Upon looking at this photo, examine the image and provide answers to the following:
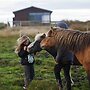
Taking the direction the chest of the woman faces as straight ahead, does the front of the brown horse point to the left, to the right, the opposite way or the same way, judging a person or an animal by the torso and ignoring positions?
the opposite way

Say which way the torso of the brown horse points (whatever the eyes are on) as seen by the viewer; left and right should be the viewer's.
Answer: facing to the left of the viewer

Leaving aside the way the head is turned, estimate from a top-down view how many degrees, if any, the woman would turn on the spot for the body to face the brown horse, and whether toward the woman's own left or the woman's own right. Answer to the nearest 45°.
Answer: approximately 45° to the woman's own right

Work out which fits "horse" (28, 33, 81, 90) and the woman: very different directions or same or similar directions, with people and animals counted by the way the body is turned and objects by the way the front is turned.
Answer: very different directions

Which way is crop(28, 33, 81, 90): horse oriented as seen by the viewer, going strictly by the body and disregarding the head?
to the viewer's left

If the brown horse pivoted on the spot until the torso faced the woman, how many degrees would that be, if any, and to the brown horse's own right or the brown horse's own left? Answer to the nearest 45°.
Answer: approximately 45° to the brown horse's own right

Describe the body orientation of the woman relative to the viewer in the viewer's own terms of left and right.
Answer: facing to the right of the viewer

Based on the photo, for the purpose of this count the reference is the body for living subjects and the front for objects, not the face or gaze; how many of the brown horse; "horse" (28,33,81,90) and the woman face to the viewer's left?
2

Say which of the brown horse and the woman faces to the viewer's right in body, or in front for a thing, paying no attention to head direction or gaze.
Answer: the woman
